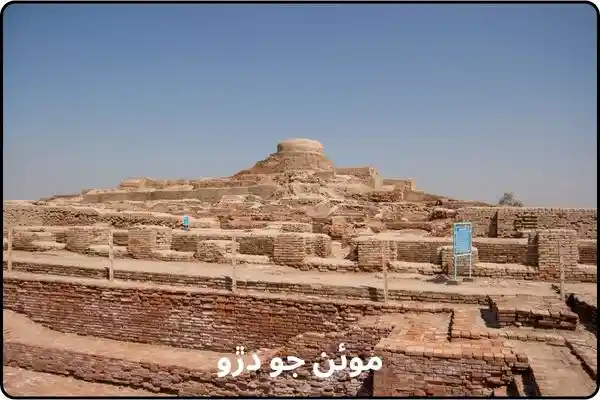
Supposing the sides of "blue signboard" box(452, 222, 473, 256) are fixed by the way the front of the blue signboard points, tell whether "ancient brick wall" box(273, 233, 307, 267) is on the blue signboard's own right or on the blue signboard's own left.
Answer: on the blue signboard's own right

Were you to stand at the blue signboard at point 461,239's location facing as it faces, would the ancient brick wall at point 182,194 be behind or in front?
behind

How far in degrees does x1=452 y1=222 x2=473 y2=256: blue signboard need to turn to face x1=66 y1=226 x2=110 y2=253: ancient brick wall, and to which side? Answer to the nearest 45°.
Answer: approximately 90° to its right

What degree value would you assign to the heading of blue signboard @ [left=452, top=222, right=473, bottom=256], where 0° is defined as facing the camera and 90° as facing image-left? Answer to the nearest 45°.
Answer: approximately 0°

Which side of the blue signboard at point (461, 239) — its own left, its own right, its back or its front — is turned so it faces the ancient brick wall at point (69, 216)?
right

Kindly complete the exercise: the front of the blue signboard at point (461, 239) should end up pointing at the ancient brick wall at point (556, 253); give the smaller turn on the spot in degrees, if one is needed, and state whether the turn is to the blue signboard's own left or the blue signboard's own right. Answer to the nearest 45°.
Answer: approximately 90° to the blue signboard's own left

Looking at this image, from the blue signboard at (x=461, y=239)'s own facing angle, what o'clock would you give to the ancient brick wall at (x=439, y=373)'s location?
The ancient brick wall is roughly at 12 o'clock from the blue signboard.

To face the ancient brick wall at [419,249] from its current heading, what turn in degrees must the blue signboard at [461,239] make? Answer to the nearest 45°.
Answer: approximately 135° to its right

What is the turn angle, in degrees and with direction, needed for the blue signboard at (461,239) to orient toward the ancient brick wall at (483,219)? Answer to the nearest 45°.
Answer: approximately 180°

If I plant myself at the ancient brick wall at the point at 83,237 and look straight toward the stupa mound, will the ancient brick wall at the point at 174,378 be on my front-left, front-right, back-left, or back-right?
back-right

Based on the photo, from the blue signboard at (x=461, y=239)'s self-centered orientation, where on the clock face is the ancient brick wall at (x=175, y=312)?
The ancient brick wall is roughly at 2 o'clock from the blue signboard.
